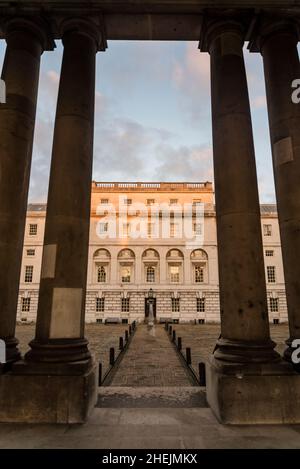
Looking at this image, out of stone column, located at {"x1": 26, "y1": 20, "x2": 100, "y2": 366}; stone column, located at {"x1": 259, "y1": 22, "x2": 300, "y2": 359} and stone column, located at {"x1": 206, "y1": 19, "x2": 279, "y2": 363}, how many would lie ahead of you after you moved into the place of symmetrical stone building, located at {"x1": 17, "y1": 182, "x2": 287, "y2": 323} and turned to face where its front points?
3

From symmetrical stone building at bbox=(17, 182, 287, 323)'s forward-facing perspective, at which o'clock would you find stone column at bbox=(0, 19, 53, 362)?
The stone column is roughly at 12 o'clock from the symmetrical stone building.

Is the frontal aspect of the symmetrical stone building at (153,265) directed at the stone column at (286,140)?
yes

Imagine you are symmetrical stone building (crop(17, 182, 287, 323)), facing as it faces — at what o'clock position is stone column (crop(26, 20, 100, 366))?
The stone column is roughly at 12 o'clock from the symmetrical stone building.

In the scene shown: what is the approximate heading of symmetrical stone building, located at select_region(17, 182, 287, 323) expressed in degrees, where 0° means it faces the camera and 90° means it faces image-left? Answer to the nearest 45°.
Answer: approximately 0°
